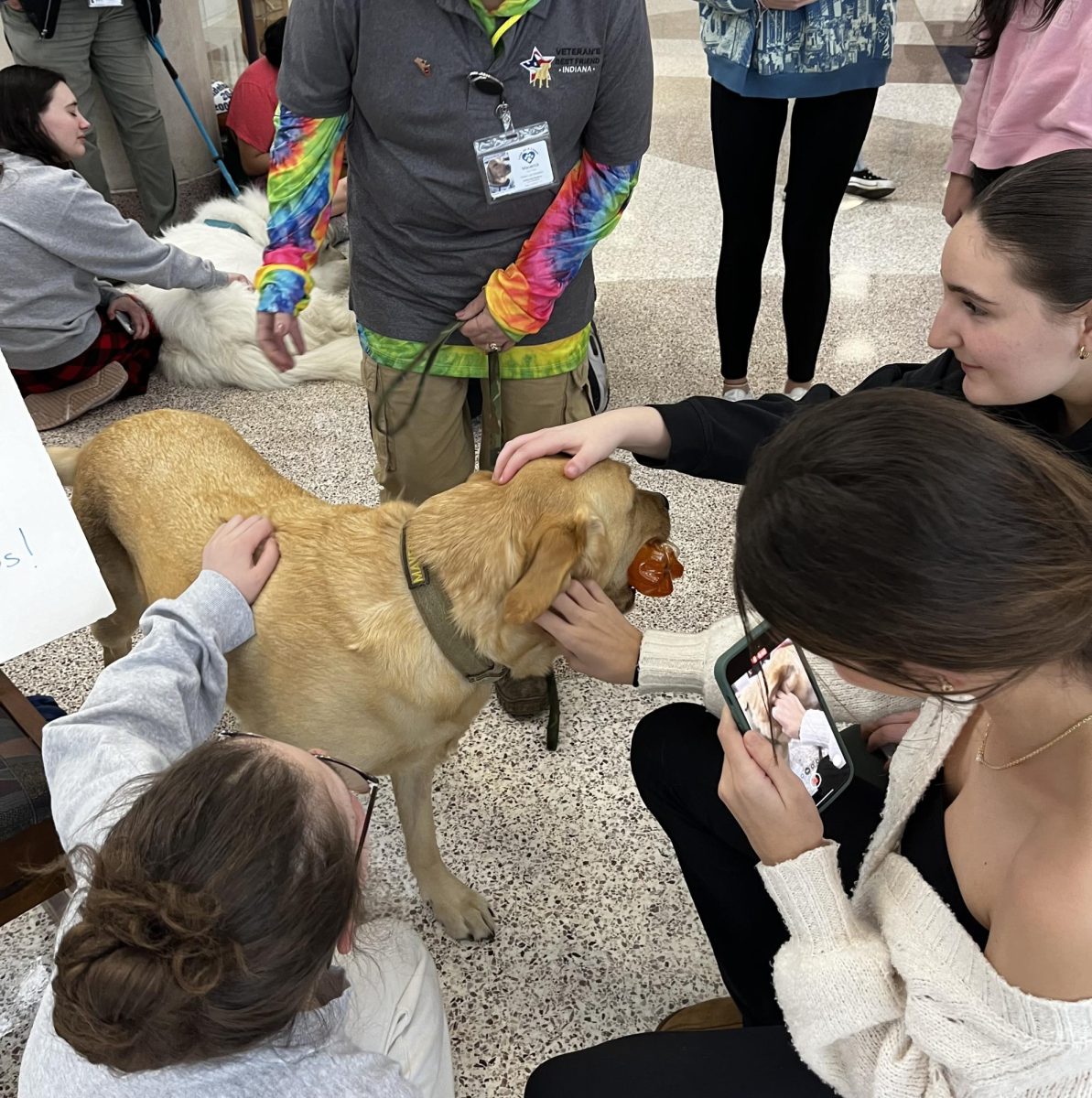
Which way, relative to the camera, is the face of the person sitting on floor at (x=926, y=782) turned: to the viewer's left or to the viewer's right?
to the viewer's left

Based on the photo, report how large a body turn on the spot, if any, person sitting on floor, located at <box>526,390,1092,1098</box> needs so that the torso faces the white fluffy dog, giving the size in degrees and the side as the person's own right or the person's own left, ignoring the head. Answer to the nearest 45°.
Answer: approximately 45° to the person's own right

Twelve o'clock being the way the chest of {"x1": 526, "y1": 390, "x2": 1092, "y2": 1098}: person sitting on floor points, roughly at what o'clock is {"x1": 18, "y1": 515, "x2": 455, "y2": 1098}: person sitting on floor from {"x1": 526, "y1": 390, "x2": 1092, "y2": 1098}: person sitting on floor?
{"x1": 18, "y1": 515, "x2": 455, "y2": 1098}: person sitting on floor is roughly at 11 o'clock from {"x1": 526, "y1": 390, "x2": 1092, "y2": 1098}: person sitting on floor.

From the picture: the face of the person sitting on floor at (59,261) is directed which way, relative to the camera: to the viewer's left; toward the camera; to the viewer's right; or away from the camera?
to the viewer's right

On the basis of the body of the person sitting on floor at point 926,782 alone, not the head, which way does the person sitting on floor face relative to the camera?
to the viewer's left

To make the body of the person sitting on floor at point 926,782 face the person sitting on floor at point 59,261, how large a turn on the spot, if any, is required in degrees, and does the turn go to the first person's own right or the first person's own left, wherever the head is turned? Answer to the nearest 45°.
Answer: approximately 45° to the first person's own right

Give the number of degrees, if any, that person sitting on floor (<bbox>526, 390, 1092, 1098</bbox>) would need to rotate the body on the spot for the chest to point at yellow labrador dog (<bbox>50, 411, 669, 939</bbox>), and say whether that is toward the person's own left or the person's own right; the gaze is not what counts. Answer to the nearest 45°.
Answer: approximately 45° to the person's own right
